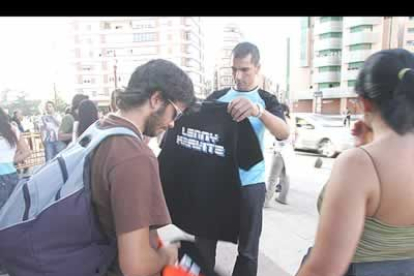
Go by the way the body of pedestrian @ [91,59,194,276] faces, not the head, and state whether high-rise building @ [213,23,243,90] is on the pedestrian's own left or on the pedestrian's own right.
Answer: on the pedestrian's own left

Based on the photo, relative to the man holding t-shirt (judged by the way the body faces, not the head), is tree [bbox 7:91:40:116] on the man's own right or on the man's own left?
on the man's own right

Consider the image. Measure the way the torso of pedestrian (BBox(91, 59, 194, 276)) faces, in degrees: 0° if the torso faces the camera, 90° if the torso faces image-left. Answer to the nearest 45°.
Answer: approximately 270°

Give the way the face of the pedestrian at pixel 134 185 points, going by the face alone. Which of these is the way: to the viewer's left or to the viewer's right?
to the viewer's right

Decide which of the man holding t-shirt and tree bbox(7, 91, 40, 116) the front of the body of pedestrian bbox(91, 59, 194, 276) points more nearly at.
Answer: the man holding t-shirt

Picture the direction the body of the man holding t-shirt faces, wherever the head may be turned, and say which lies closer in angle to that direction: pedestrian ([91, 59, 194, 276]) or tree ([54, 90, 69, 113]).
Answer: the pedestrian

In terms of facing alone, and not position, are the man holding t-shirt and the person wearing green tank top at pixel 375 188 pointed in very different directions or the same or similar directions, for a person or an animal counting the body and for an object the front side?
very different directions

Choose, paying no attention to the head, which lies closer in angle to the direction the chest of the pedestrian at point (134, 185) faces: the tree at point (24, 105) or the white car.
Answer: the white car

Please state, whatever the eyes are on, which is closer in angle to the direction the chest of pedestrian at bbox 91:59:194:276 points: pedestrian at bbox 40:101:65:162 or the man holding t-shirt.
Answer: the man holding t-shirt
